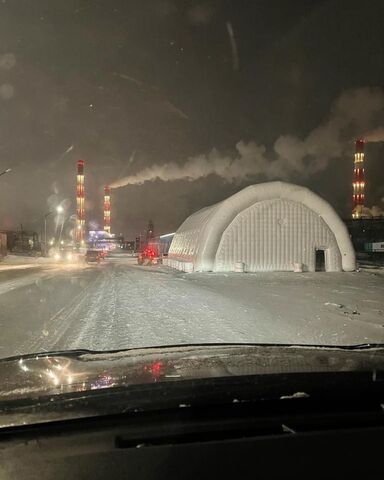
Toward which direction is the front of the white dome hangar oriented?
toward the camera
